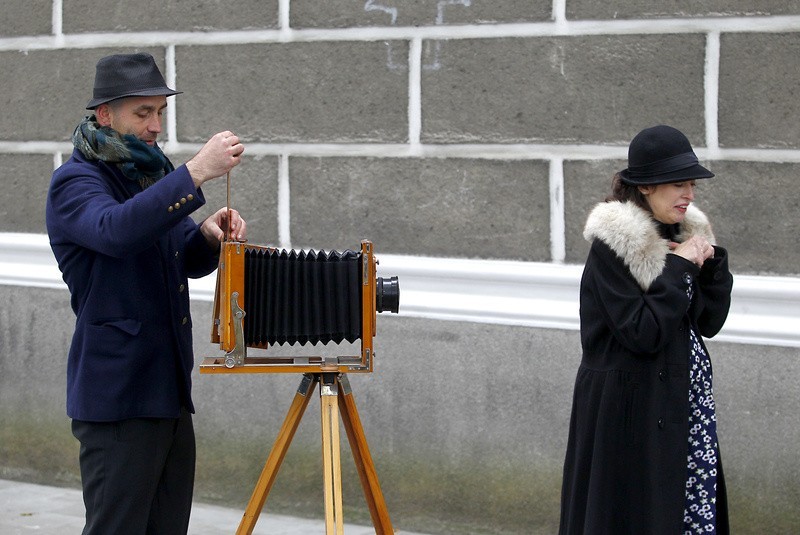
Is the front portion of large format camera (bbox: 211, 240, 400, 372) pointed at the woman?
yes

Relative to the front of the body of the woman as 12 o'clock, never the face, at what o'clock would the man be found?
The man is roughly at 4 o'clock from the woman.

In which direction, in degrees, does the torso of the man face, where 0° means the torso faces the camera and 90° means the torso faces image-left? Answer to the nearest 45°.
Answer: approximately 315°

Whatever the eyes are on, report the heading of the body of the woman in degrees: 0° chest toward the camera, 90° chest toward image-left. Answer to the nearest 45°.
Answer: approximately 315°

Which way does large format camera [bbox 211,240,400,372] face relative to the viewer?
to the viewer's right

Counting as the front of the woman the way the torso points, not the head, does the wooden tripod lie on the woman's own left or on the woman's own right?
on the woman's own right

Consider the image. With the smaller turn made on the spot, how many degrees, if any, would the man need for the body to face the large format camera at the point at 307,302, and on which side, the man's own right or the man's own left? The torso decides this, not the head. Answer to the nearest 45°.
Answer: approximately 45° to the man's own left
